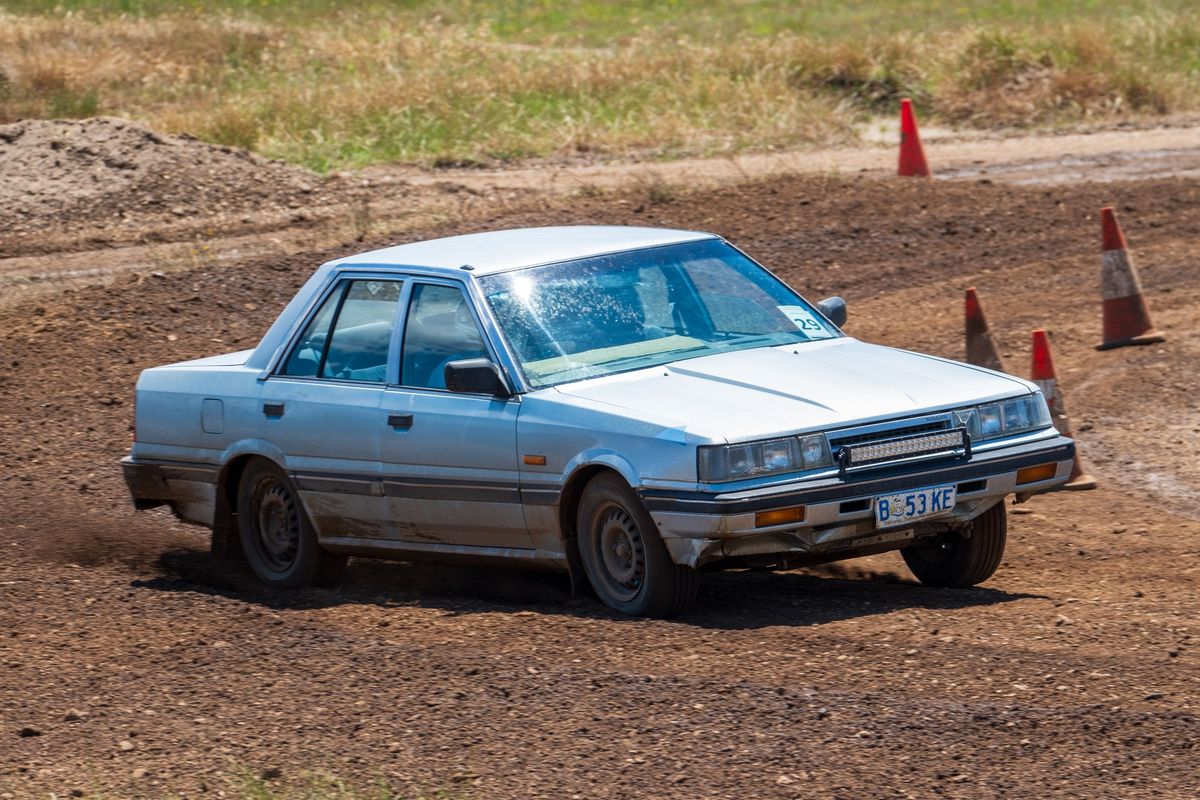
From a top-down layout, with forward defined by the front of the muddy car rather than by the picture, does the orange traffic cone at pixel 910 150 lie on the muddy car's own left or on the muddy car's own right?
on the muddy car's own left

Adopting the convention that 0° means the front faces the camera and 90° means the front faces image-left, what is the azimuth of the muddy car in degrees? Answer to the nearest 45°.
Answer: approximately 315°

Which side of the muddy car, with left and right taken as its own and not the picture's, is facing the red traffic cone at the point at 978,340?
left

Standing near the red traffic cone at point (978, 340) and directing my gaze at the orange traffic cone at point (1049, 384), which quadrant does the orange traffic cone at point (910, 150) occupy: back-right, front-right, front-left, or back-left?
back-left

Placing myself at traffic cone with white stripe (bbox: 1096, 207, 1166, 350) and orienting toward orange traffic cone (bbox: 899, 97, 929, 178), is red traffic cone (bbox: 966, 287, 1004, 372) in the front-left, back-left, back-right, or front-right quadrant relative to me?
back-left

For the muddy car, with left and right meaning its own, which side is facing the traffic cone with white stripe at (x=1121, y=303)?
left
